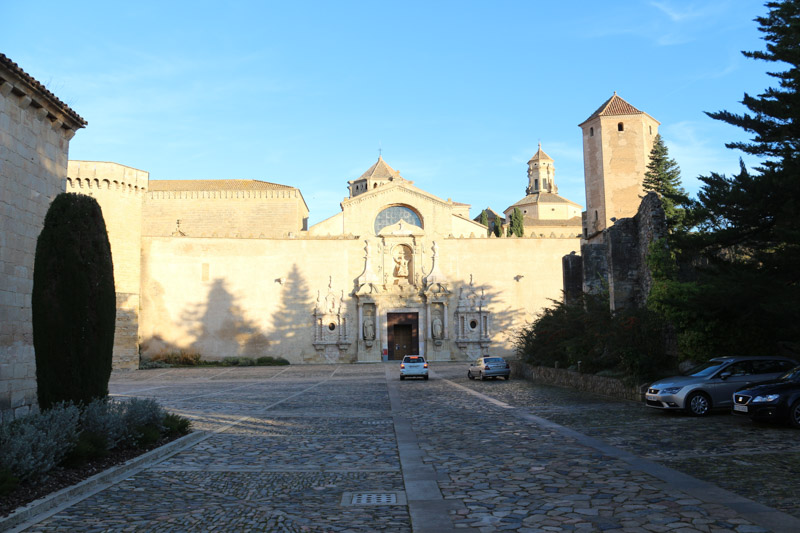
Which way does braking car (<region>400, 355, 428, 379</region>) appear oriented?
away from the camera

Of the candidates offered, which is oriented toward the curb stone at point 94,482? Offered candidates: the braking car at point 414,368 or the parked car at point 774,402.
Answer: the parked car at point 774,402

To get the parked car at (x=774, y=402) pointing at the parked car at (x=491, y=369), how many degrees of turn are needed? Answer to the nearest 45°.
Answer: approximately 90° to its right

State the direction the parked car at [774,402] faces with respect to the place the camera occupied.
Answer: facing the viewer and to the left of the viewer

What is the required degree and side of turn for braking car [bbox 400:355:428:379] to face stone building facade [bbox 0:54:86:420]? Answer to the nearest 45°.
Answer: approximately 180°

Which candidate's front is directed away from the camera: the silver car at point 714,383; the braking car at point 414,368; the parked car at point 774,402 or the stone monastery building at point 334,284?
the braking car at point 414,368

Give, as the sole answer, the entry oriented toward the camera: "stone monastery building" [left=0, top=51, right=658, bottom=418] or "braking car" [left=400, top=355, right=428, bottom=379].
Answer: the stone monastery building

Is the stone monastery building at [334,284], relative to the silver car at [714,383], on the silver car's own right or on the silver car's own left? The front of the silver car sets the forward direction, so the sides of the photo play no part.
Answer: on the silver car's own right

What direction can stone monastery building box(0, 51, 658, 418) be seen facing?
toward the camera

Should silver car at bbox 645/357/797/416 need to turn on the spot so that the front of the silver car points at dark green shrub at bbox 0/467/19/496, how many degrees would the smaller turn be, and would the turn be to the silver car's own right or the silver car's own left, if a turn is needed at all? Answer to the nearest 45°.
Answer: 0° — it already faces it

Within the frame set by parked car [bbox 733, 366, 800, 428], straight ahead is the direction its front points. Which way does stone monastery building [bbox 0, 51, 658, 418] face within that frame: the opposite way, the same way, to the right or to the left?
to the left

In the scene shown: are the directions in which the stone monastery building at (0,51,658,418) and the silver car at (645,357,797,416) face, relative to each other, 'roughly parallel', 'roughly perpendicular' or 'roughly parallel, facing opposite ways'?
roughly perpendicular

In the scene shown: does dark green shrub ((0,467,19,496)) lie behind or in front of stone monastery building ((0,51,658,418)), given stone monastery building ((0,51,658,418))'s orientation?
in front

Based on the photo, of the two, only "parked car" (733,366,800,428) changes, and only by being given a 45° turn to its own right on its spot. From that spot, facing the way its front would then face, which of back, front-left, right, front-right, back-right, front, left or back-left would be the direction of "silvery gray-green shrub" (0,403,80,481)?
front-left

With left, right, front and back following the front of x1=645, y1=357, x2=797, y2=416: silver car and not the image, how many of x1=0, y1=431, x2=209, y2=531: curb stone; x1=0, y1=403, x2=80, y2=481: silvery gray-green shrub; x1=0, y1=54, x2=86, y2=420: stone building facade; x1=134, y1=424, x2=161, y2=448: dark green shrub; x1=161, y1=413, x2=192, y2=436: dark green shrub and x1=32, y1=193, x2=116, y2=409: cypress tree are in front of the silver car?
6

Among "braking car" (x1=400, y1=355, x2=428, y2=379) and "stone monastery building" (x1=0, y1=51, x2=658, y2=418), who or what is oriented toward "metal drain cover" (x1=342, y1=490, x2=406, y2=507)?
the stone monastery building

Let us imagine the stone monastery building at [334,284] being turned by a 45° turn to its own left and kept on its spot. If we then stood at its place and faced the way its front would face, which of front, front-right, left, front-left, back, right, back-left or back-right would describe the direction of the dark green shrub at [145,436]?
front-right
